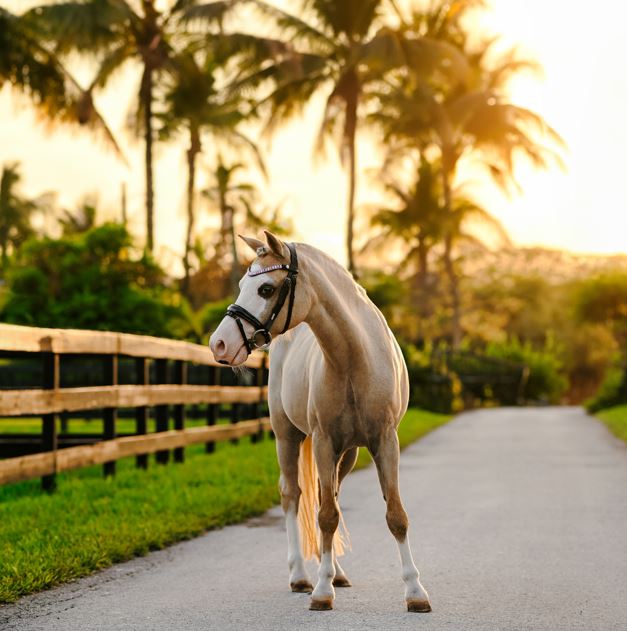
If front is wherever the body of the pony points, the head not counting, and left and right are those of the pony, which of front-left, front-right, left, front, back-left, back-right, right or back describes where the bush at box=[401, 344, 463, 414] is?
back

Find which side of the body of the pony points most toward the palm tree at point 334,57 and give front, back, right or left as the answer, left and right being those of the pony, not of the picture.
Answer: back

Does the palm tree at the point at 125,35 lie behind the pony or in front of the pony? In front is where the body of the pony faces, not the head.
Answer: behind

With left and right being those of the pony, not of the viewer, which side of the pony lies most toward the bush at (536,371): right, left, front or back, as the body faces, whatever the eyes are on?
back

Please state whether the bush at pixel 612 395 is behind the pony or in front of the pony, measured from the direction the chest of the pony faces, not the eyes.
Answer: behind

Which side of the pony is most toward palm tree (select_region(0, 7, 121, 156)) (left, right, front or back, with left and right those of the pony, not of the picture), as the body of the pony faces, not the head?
back

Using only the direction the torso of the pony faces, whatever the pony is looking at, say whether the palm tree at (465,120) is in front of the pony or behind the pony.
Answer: behind

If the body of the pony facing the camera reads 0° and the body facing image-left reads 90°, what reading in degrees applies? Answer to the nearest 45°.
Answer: approximately 0°

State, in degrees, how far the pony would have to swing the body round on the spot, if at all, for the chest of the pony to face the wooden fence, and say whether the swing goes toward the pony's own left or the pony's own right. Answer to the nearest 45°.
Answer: approximately 135° to the pony's own right

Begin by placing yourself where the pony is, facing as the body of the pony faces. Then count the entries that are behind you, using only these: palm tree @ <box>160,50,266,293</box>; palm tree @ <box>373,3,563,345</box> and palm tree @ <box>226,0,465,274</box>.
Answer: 3

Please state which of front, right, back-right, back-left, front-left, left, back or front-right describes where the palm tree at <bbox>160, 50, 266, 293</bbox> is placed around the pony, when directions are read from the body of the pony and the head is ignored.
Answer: back

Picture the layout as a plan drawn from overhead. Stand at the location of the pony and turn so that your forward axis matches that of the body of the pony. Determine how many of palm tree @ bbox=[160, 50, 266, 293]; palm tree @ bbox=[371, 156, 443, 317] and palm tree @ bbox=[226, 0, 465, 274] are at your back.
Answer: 3
